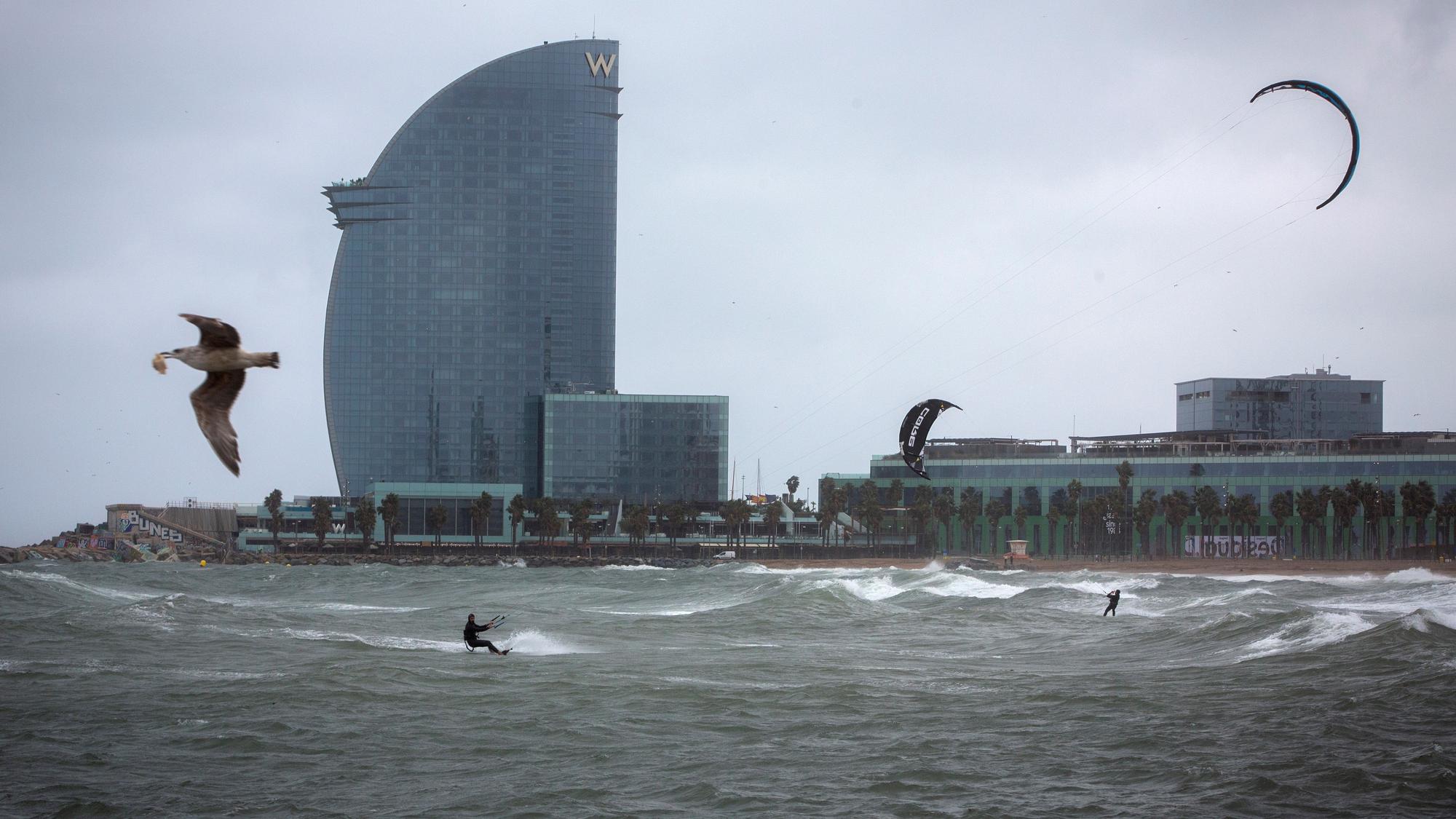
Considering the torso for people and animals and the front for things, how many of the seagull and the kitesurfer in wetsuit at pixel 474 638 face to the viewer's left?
1

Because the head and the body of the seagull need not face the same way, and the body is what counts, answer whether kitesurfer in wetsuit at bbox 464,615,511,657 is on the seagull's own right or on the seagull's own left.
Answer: on the seagull's own right

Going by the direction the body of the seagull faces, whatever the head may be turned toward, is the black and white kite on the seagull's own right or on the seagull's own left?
on the seagull's own right

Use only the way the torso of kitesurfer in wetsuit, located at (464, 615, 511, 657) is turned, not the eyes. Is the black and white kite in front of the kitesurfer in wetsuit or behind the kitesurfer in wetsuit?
in front

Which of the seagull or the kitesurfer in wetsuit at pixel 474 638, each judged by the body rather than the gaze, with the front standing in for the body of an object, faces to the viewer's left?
the seagull

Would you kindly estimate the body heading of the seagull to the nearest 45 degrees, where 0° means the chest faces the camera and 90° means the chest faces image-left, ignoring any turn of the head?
approximately 90°

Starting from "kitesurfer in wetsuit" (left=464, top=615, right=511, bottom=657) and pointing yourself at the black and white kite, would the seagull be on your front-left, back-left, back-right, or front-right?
back-right

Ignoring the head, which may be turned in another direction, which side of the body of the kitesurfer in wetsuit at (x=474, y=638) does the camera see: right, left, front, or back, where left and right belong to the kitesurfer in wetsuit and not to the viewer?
right

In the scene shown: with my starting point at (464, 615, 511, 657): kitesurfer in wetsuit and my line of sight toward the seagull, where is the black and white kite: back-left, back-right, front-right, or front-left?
back-left

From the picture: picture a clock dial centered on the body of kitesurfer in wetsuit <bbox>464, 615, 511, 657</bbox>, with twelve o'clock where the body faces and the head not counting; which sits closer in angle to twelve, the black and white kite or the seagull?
the black and white kite

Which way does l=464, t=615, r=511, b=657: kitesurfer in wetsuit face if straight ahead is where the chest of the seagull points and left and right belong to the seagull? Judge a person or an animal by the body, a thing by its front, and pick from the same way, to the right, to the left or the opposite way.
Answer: the opposite way
